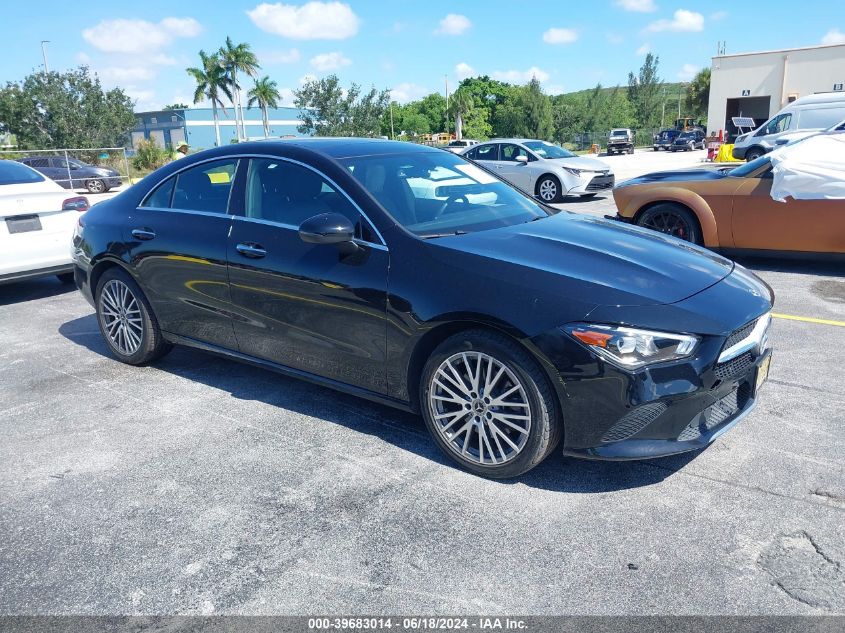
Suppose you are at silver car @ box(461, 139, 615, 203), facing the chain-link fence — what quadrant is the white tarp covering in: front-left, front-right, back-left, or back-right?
back-left

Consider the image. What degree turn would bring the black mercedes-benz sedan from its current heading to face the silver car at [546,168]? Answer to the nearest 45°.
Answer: approximately 135° to its left

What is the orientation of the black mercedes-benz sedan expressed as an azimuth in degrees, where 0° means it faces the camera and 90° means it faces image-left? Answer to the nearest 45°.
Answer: approximately 315°

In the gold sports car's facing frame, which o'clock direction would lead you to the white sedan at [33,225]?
The white sedan is roughly at 11 o'clock from the gold sports car.

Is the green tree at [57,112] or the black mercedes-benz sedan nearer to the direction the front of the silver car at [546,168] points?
the black mercedes-benz sedan

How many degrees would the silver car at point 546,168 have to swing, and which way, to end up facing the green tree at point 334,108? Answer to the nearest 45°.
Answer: approximately 180°

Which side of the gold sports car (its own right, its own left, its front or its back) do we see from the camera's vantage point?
left

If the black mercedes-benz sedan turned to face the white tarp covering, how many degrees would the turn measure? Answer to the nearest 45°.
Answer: approximately 90° to its left

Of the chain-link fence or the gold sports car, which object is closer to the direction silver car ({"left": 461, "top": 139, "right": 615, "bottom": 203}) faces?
the gold sports car

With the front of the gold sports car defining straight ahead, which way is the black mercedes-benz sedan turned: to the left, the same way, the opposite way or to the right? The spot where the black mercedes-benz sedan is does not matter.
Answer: the opposite way

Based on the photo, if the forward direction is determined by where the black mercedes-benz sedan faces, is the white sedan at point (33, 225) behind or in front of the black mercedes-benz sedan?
behind

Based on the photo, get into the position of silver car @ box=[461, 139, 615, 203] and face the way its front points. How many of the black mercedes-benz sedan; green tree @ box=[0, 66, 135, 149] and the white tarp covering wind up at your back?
1

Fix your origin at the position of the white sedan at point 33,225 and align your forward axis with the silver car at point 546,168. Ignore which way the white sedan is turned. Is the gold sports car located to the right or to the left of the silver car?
right
